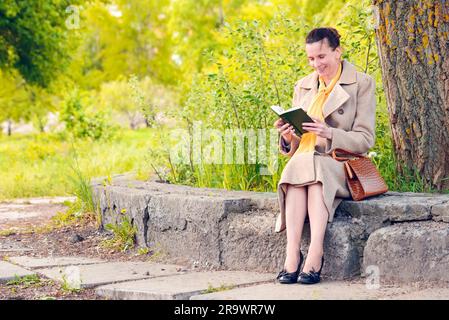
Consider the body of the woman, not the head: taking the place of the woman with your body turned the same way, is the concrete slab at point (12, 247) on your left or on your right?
on your right

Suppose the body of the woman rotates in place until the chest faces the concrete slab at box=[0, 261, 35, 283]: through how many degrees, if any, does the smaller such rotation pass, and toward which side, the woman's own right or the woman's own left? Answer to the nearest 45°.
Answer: approximately 45° to the woman's own right

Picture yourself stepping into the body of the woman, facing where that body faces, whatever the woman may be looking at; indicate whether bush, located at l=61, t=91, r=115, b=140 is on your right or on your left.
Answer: on your right

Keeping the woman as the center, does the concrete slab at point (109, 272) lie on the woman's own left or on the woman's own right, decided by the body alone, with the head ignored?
on the woman's own right

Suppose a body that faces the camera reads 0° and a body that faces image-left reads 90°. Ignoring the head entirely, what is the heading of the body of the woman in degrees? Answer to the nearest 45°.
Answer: approximately 45°
